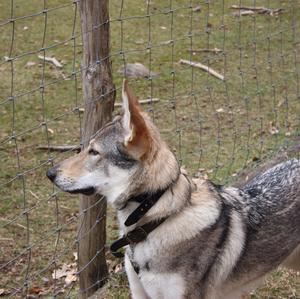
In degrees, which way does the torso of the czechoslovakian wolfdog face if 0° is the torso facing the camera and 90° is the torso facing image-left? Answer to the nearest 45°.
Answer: approximately 90°

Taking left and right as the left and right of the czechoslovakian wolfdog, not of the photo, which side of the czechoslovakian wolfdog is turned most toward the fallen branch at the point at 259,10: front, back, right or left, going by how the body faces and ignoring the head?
right

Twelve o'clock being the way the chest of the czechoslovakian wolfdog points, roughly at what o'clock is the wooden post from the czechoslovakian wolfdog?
The wooden post is roughly at 2 o'clock from the czechoslovakian wolfdog.

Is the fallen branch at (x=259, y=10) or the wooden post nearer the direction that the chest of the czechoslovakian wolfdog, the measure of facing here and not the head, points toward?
the wooden post
